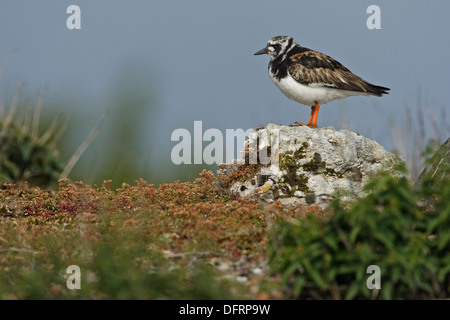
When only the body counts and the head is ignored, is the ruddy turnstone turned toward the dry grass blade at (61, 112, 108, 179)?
yes

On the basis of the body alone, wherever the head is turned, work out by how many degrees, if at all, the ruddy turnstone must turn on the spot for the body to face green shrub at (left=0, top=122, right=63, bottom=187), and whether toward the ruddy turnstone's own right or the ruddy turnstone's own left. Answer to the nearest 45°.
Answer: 0° — it already faces it

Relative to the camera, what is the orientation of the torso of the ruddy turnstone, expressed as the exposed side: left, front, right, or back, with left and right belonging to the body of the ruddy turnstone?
left
